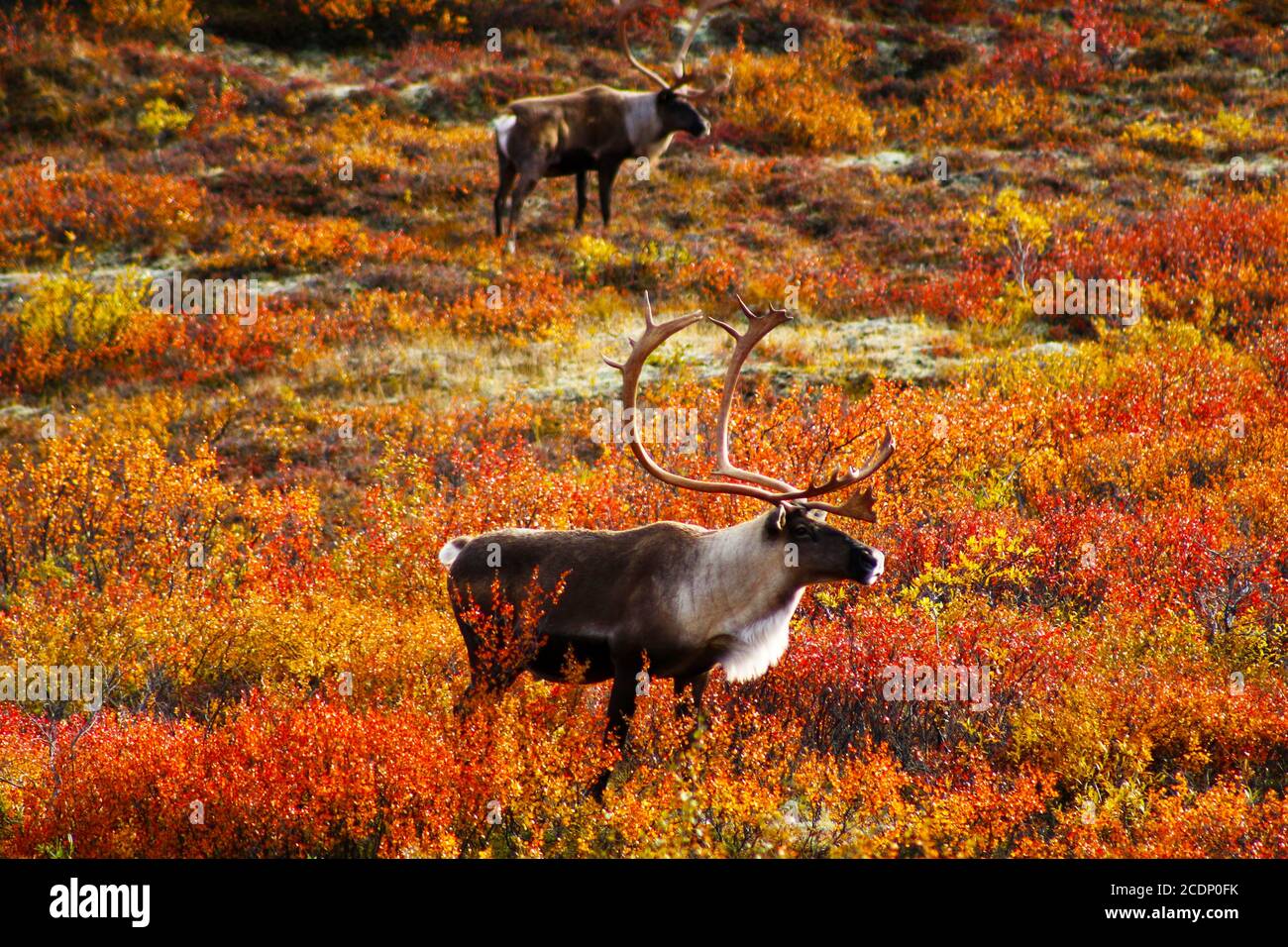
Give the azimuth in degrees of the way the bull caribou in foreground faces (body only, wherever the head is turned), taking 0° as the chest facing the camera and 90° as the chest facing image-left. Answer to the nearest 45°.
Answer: approximately 270°

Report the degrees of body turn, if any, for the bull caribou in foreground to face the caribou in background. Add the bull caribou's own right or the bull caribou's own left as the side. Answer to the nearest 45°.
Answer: approximately 90° to the bull caribou's own left
